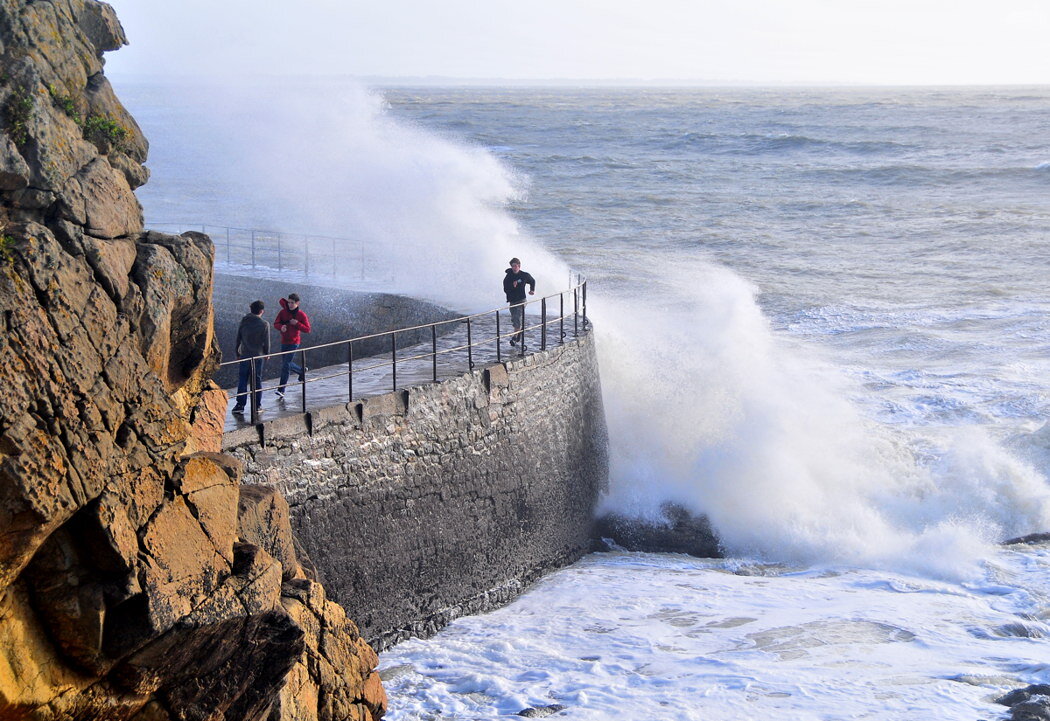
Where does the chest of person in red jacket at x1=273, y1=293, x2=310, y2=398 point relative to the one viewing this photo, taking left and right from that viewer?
facing the viewer and to the left of the viewer

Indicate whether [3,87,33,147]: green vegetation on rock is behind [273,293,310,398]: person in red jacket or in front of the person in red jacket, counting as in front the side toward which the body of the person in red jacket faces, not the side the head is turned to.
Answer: in front

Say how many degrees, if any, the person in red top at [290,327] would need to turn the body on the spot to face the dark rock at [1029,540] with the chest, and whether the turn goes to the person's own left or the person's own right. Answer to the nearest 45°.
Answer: approximately 135° to the person's own left

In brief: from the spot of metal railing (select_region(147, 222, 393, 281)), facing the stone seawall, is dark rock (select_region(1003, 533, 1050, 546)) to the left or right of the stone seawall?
left

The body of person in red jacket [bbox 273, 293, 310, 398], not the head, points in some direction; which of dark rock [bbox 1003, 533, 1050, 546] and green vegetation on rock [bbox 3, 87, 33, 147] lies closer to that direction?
the green vegetation on rock

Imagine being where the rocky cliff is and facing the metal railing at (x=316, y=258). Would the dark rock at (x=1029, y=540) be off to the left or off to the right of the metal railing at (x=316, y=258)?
right

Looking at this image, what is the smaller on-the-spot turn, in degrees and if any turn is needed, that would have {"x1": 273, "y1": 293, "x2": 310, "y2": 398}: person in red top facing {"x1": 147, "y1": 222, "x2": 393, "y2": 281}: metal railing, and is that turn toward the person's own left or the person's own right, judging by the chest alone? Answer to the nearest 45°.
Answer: approximately 135° to the person's own right
